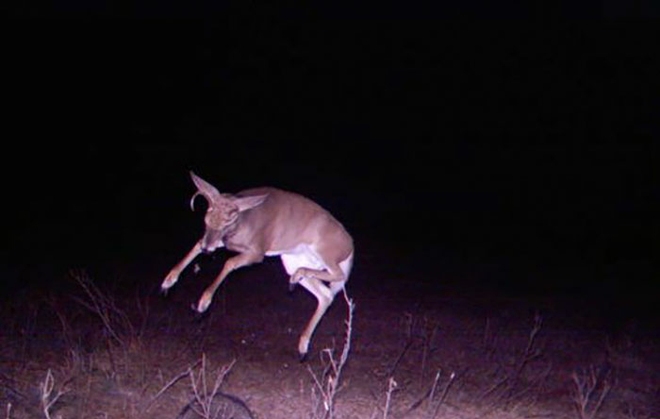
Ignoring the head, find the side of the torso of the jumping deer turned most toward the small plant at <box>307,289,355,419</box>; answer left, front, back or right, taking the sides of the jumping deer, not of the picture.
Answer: left

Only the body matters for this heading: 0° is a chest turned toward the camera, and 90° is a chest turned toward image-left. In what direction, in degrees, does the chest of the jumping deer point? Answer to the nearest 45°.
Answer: approximately 90°

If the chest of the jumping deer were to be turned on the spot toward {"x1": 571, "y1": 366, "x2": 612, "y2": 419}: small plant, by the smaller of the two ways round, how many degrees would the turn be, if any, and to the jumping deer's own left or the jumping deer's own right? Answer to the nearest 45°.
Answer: approximately 180°

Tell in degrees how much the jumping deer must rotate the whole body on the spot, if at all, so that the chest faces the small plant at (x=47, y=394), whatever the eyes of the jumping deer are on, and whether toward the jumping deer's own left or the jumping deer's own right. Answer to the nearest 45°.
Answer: approximately 45° to the jumping deer's own left
